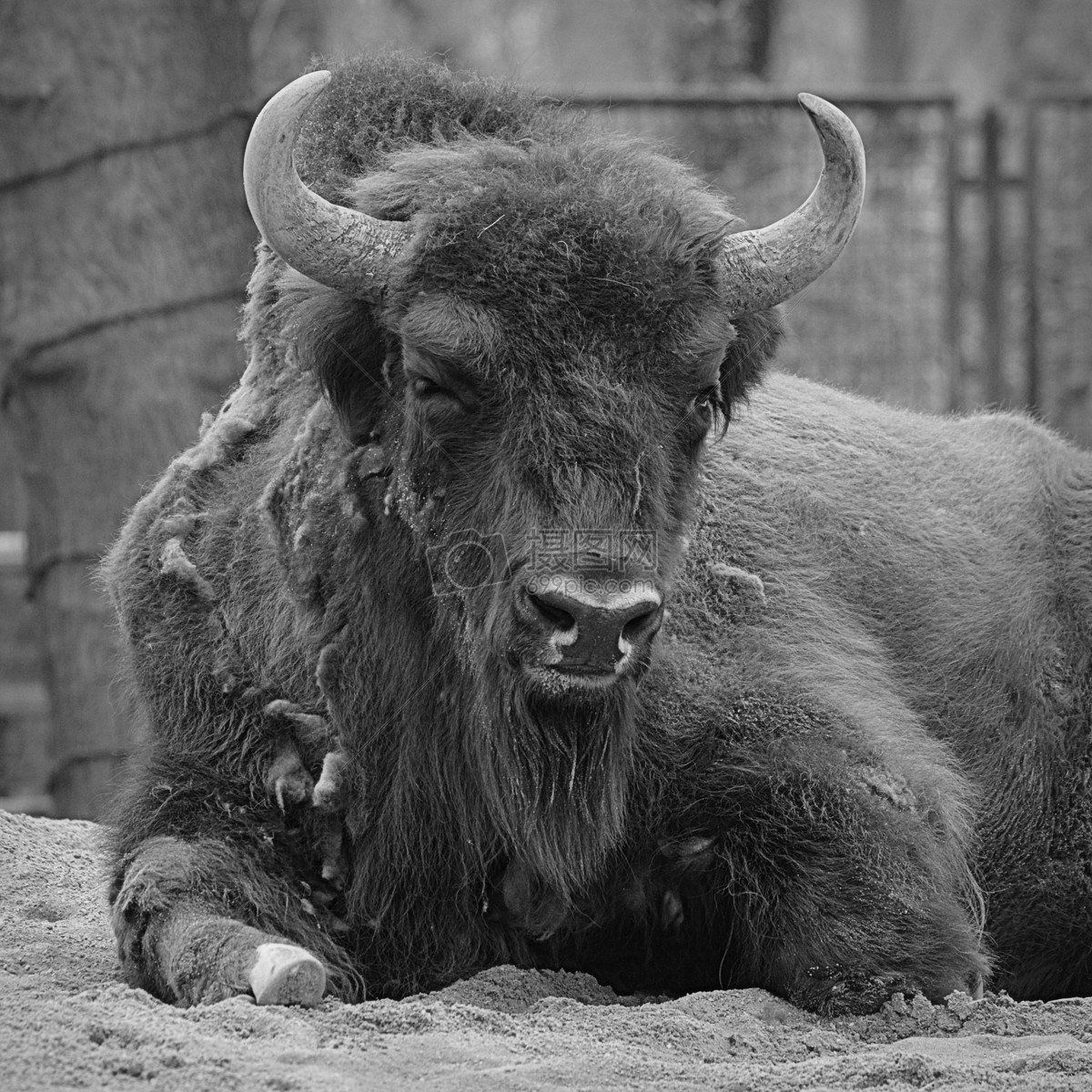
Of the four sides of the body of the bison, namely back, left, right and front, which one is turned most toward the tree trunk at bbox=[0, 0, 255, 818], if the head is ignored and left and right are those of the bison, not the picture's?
right

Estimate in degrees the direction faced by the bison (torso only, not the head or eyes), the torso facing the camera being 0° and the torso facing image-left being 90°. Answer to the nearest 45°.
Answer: approximately 45°

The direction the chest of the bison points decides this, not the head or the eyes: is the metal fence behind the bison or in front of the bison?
behind
